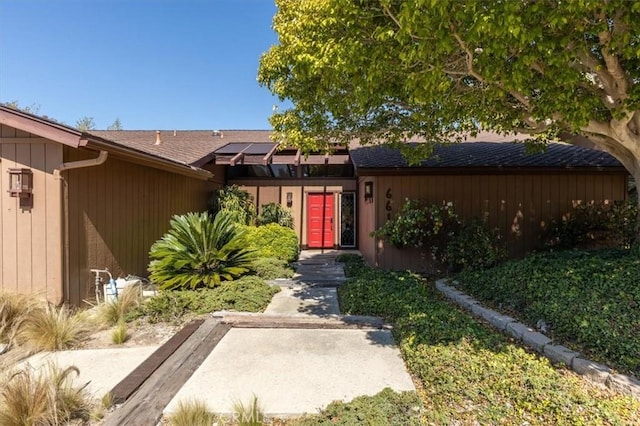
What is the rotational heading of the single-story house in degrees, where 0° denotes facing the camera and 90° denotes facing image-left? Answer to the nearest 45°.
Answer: approximately 0°

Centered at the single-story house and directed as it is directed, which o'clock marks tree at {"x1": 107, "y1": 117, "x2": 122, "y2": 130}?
The tree is roughly at 5 o'clock from the single-story house.

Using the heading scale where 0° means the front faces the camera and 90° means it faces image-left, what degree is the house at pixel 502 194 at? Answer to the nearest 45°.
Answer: approximately 0°

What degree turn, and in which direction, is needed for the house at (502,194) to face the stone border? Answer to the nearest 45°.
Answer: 0° — it already faces it

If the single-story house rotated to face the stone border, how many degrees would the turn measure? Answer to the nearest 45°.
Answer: approximately 45° to its left

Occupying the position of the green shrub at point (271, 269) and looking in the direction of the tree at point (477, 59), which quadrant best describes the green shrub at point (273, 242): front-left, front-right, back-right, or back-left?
back-left

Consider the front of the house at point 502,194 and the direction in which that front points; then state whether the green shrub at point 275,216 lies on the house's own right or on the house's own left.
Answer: on the house's own right

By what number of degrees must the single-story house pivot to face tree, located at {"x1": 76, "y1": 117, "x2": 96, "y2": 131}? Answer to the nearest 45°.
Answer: approximately 135° to its right

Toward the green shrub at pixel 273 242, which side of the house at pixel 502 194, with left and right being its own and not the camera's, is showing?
right

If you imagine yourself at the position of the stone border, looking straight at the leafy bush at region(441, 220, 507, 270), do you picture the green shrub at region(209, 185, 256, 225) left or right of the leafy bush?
left
